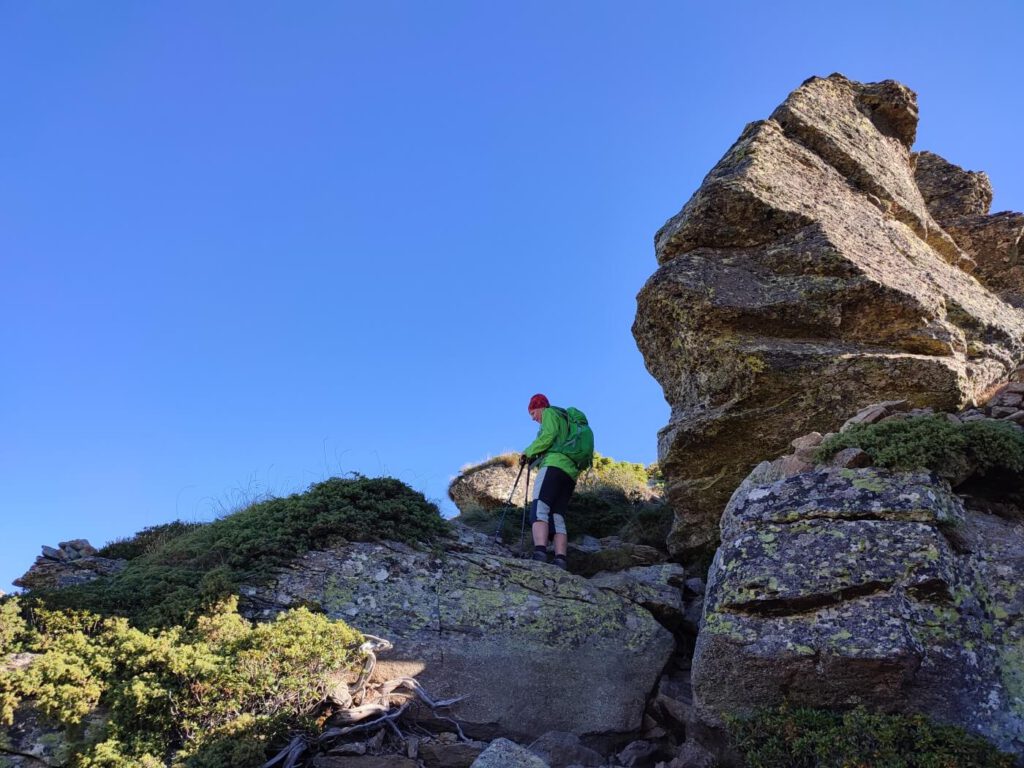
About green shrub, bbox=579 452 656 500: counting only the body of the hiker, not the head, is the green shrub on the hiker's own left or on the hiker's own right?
on the hiker's own right

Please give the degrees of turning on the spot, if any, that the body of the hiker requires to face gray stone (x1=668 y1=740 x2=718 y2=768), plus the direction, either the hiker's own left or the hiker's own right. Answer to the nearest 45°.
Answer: approximately 90° to the hiker's own left

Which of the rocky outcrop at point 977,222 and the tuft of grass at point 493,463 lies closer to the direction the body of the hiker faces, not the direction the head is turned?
the tuft of grass

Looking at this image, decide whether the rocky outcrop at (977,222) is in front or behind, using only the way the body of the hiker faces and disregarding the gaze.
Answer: behind

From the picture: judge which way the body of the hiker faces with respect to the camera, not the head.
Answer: to the viewer's left
